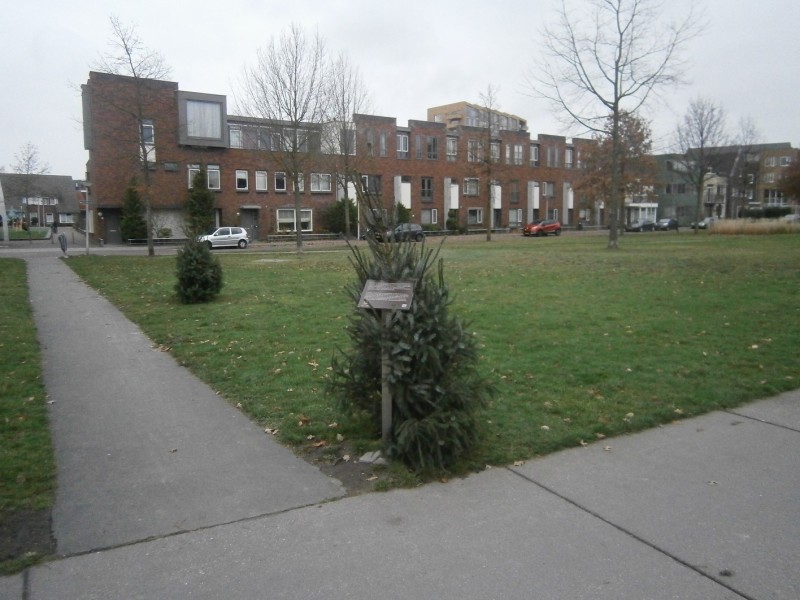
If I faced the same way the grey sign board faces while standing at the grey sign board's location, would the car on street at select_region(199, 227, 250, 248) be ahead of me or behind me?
behind

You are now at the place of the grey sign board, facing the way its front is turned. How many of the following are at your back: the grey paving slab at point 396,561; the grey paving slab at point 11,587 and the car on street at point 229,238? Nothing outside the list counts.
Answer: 1

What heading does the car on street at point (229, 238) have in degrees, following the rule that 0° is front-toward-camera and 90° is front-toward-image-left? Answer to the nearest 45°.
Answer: approximately 90°

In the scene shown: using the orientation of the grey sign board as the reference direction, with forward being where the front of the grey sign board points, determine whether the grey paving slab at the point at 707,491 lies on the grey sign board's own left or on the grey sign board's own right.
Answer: on the grey sign board's own left

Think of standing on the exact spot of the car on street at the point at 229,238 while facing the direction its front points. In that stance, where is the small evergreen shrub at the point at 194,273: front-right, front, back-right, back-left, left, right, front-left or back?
left

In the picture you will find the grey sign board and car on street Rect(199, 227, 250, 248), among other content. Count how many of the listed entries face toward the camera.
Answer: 1

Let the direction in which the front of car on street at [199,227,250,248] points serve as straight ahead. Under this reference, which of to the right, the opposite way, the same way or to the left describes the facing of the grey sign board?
to the left
